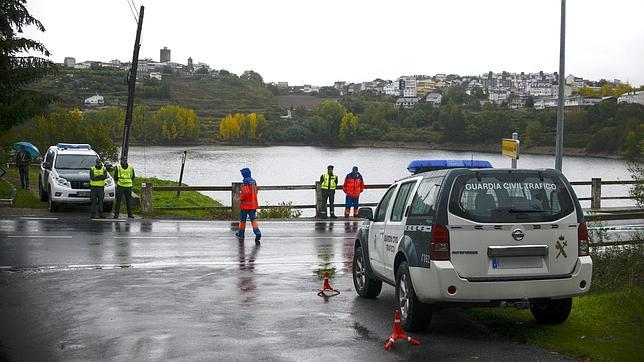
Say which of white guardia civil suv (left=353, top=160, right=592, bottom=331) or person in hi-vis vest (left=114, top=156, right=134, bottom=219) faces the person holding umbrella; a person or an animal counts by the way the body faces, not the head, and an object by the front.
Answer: the white guardia civil suv

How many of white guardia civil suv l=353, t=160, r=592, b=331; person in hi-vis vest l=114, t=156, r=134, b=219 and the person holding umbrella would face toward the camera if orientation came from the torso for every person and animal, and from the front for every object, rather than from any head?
2

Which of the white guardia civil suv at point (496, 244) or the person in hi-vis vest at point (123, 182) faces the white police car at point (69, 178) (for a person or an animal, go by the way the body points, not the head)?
the white guardia civil suv

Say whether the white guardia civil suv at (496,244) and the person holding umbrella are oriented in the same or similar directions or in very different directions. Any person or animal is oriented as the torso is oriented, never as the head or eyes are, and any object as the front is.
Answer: very different directions

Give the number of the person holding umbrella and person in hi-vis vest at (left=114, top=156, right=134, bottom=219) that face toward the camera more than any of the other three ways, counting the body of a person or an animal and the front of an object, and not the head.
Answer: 2

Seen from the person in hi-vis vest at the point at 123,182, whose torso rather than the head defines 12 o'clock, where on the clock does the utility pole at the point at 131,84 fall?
The utility pole is roughly at 6 o'clock from the person in hi-vis vest.

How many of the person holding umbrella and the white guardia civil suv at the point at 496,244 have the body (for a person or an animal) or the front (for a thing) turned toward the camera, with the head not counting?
1
